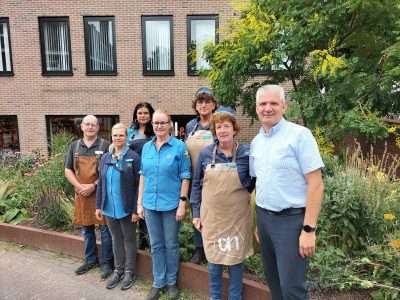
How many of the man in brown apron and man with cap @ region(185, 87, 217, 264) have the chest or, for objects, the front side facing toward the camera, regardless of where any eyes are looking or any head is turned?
2

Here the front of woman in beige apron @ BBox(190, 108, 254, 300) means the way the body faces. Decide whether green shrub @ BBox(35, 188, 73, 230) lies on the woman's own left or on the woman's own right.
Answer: on the woman's own right

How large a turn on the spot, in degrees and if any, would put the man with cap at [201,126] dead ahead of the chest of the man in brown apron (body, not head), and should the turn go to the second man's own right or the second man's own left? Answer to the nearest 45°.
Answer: approximately 45° to the second man's own left

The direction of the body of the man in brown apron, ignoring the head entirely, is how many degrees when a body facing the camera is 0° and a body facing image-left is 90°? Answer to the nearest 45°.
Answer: approximately 0°

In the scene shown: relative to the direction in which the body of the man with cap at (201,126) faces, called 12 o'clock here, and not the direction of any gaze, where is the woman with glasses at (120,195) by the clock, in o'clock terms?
The woman with glasses is roughly at 3 o'clock from the man with cap.

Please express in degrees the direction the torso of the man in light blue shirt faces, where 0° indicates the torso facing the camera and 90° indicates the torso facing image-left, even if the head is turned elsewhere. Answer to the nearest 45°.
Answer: approximately 45°
